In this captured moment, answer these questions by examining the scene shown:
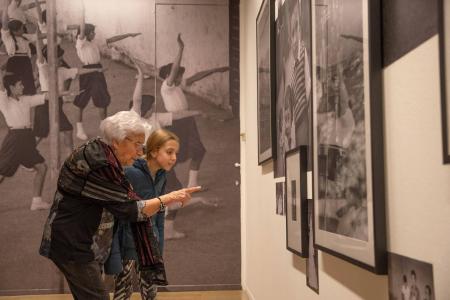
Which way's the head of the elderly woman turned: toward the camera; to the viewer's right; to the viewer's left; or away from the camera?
to the viewer's right

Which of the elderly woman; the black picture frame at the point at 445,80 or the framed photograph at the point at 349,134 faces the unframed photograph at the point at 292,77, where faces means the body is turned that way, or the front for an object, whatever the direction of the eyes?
the elderly woman

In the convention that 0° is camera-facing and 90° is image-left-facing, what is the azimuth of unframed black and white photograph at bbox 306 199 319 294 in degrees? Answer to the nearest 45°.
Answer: approximately 90°

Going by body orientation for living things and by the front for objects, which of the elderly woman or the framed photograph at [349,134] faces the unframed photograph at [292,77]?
the elderly woman

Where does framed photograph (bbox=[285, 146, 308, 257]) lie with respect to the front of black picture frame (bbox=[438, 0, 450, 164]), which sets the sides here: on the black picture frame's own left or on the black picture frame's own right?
on the black picture frame's own right

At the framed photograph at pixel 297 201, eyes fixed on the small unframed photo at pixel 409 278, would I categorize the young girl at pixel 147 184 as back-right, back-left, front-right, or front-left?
back-right

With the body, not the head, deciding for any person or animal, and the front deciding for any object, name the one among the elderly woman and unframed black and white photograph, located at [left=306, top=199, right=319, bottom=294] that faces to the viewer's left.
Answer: the unframed black and white photograph

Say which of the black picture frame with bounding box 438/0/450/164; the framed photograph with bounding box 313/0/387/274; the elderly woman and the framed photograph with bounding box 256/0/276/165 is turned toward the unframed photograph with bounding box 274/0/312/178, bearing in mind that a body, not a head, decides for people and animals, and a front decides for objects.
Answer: the elderly woman

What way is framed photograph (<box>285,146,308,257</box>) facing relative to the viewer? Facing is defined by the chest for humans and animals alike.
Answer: to the viewer's left

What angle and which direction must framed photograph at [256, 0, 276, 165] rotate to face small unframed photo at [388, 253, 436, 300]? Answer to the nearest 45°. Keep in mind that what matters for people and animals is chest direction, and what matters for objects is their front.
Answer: approximately 90° to its left

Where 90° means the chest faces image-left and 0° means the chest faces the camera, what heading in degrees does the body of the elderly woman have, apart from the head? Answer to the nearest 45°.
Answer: approximately 270°
